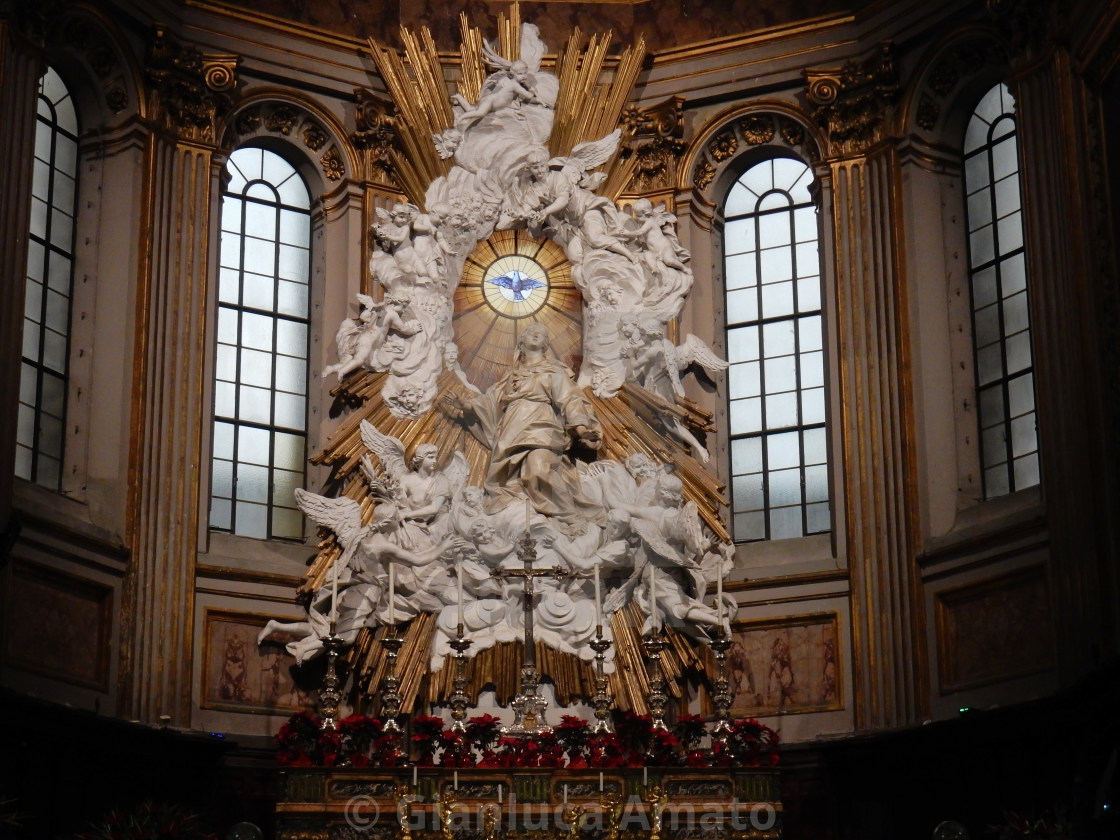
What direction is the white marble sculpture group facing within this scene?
toward the camera

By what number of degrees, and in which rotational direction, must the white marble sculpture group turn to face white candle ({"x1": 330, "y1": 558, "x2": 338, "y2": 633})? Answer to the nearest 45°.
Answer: approximately 45° to its right

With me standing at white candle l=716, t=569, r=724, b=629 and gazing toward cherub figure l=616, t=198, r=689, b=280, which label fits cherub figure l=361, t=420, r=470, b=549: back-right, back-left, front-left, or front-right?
front-left

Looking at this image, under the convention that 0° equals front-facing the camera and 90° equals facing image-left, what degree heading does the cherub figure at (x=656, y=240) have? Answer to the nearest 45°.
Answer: approximately 45°
